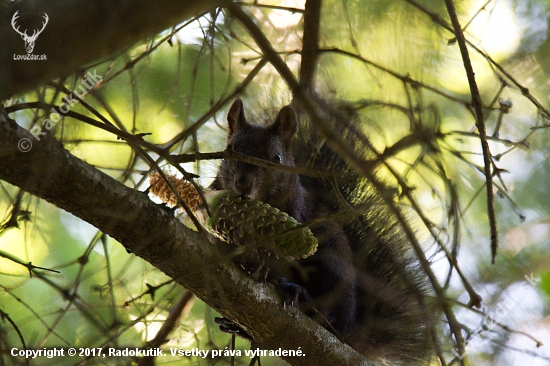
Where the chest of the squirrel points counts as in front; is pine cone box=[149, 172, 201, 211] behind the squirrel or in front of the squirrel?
in front

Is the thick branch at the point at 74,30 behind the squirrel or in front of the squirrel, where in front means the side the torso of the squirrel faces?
in front

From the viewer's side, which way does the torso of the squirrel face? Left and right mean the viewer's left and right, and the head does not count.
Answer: facing the viewer and to the left of the viewer
